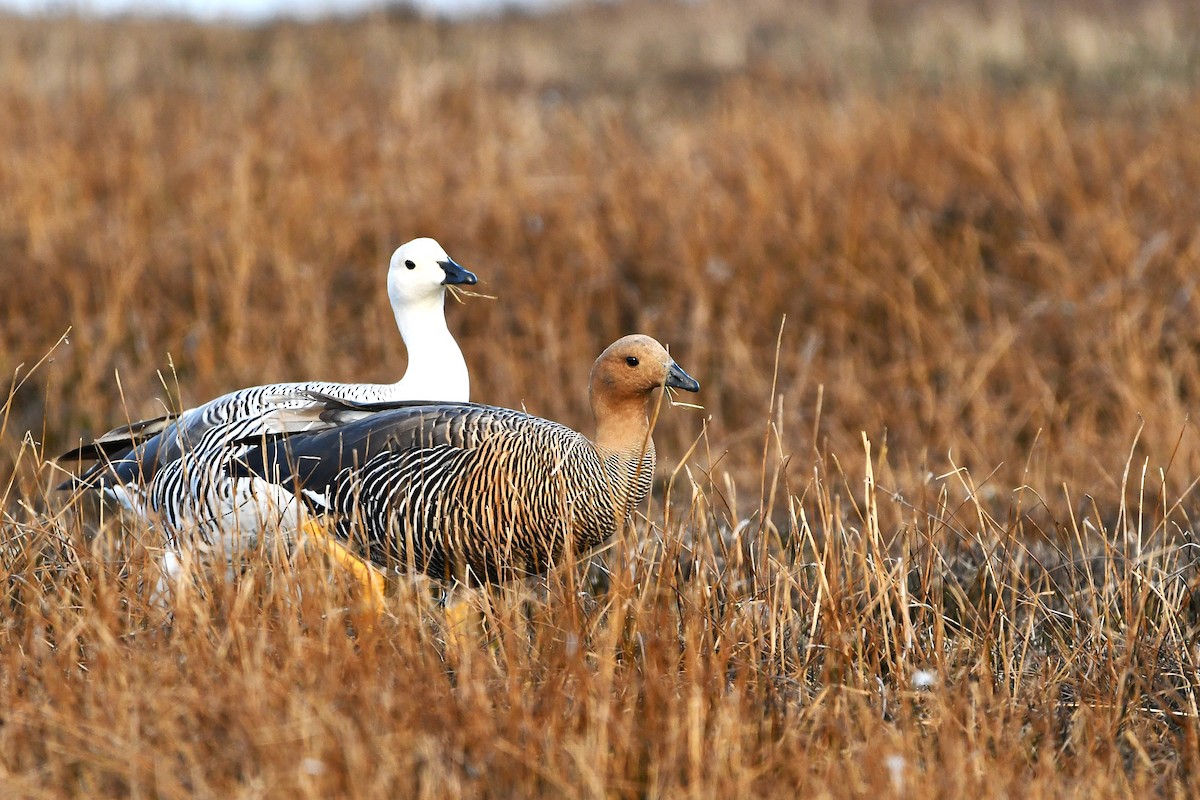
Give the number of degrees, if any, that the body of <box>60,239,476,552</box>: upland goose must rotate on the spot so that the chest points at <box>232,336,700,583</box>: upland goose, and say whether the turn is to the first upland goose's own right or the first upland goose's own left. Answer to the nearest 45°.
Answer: approximately 45° to the first upland goose's own right

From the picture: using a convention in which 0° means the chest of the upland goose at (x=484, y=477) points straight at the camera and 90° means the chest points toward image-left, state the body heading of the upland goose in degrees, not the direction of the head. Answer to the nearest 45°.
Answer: approximately 270°

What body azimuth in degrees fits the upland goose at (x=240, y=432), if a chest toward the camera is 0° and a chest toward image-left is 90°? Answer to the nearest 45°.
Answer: approximately 270°

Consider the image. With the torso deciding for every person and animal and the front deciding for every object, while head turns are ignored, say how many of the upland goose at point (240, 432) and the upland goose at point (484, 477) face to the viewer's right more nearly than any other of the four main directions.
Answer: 2

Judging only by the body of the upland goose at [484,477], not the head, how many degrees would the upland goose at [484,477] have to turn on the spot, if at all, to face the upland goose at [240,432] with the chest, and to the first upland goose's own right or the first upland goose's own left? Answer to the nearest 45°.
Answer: approximately 135° to the first upland goose's own left
